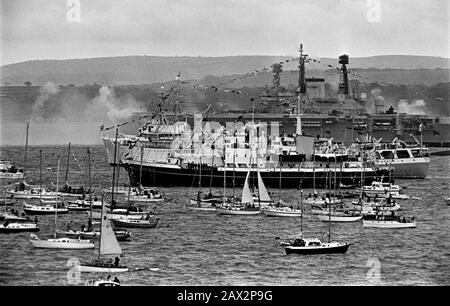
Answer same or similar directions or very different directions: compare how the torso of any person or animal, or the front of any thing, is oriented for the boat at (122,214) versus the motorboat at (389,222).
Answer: same or similar directions

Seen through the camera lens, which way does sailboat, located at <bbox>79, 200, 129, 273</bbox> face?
facing to the left of the viewer

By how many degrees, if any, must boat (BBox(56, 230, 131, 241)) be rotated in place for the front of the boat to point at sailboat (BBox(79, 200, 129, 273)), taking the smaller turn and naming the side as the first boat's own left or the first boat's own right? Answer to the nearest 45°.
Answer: approximately 90° to the first boat's own left
